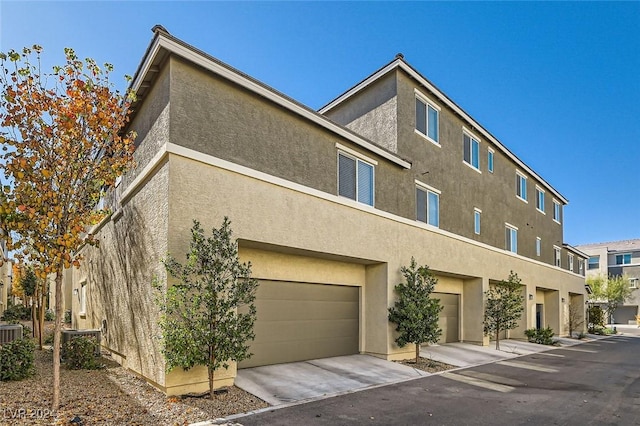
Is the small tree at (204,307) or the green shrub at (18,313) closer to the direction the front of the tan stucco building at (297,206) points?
the small tree

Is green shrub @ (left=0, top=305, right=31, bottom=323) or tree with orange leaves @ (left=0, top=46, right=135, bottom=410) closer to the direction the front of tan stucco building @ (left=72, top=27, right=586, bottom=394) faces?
the tree with orange leaves

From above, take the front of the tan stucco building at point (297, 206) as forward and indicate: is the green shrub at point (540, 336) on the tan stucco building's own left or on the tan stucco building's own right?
on the tan stucco building's own left

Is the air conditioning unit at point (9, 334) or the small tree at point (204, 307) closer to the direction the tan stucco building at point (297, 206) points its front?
the small tree

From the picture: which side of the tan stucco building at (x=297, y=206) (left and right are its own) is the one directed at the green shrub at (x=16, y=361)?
right

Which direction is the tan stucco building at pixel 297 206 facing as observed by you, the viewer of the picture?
facing the viewer and to the right of the viewer

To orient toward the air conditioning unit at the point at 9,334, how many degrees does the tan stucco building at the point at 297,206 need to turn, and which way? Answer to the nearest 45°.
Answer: approximately 135° to its right

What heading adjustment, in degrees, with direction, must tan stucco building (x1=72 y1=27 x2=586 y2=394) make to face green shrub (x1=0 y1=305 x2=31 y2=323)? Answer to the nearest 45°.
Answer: approximately 180°
